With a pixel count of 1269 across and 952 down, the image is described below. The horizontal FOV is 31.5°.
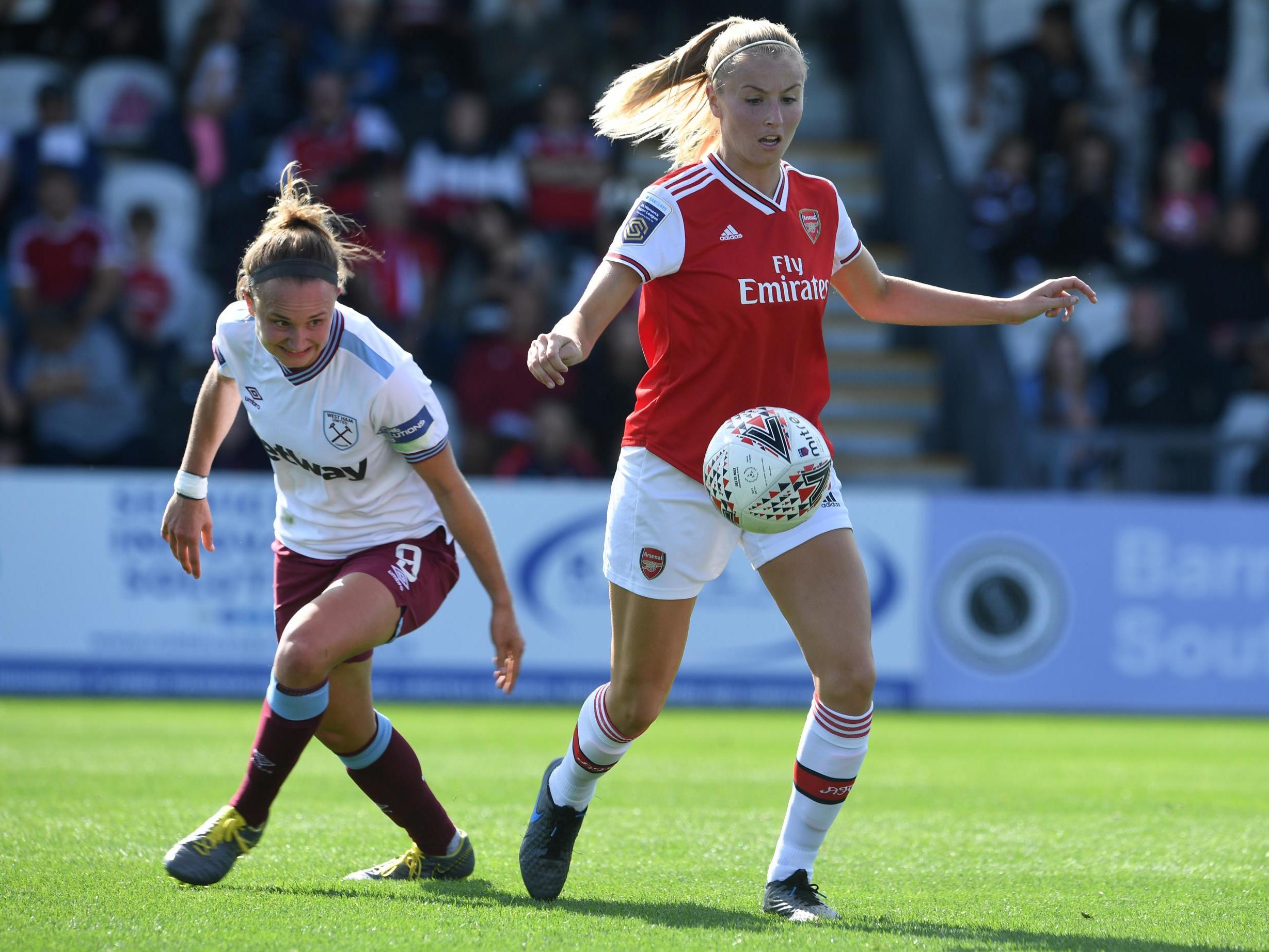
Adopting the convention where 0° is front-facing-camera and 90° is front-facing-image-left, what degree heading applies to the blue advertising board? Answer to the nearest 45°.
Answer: approximately 0°

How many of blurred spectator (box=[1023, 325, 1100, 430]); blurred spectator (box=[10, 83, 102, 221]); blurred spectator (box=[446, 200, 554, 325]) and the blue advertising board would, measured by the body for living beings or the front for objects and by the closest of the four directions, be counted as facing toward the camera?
4

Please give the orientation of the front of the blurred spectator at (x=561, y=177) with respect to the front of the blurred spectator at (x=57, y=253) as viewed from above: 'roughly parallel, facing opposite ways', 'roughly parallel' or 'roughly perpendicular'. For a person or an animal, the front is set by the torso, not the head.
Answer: roughly parallel

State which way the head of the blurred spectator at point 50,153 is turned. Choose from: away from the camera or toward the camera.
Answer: toward the camera

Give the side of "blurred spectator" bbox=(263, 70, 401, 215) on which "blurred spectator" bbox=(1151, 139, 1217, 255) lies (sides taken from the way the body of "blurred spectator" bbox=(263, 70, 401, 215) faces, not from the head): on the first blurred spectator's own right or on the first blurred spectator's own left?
on the first blurred spectator's own left

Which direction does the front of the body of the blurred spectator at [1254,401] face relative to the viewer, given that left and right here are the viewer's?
facing the viewer

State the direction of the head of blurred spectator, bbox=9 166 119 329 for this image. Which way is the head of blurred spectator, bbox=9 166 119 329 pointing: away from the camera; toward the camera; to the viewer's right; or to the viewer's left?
toward the camera

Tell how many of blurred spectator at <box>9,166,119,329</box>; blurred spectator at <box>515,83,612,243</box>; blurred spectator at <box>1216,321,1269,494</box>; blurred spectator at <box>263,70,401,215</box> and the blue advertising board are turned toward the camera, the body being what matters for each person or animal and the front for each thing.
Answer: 5

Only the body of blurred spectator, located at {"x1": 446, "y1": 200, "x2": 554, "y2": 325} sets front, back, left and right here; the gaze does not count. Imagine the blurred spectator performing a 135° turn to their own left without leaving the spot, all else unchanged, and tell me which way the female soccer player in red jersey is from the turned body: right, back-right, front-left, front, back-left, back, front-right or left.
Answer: back-right

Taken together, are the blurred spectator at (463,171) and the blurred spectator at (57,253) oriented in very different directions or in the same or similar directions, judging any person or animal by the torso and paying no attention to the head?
same or similar directions

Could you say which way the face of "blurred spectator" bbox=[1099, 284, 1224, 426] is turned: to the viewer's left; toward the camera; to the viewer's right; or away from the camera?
toward the camera

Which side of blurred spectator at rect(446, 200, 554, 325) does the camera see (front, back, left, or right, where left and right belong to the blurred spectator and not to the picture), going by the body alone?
front

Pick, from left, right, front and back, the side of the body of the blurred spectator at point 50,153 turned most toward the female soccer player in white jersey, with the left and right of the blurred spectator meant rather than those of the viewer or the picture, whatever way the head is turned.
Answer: front

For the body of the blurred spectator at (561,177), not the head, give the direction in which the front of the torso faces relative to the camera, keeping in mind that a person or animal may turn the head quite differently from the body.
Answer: toward the camera

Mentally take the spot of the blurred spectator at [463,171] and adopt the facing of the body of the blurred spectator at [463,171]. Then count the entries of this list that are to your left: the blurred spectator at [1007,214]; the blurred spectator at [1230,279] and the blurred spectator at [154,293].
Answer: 2

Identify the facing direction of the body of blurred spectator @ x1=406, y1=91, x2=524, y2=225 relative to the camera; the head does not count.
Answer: toward the camera

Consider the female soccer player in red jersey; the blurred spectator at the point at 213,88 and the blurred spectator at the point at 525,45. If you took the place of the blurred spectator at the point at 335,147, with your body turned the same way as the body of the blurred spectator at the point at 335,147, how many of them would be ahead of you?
1
